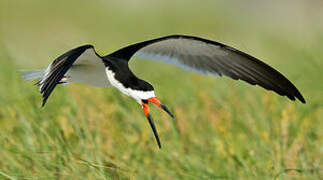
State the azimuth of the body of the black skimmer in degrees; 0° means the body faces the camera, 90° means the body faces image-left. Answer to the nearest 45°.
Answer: approximately 315°
